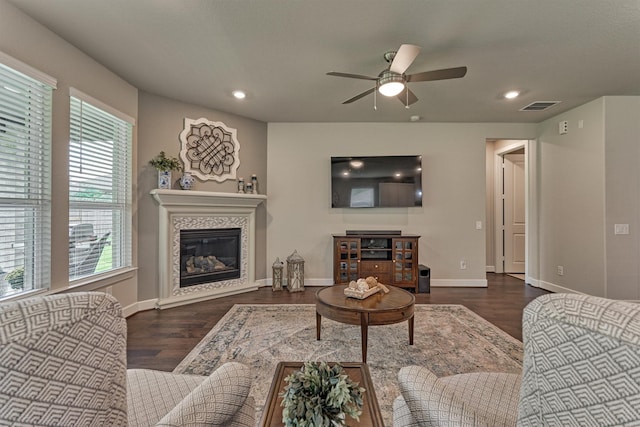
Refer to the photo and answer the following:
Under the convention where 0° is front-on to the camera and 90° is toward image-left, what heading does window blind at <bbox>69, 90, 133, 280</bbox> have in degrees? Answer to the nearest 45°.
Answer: approximately 315°

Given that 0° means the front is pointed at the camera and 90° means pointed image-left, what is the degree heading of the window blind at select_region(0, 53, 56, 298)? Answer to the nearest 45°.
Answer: approximately 315°

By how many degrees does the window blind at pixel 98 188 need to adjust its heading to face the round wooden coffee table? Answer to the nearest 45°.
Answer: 0° — it already faces it

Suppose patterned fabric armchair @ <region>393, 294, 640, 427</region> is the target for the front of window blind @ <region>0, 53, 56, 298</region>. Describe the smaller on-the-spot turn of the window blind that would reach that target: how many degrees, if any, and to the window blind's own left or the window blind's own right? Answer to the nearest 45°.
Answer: approximately 45° to the window blind's own right

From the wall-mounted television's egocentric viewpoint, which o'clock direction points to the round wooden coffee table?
The round wooden coffee table is roughly at 12 o'clock from the wall-mounted television.
